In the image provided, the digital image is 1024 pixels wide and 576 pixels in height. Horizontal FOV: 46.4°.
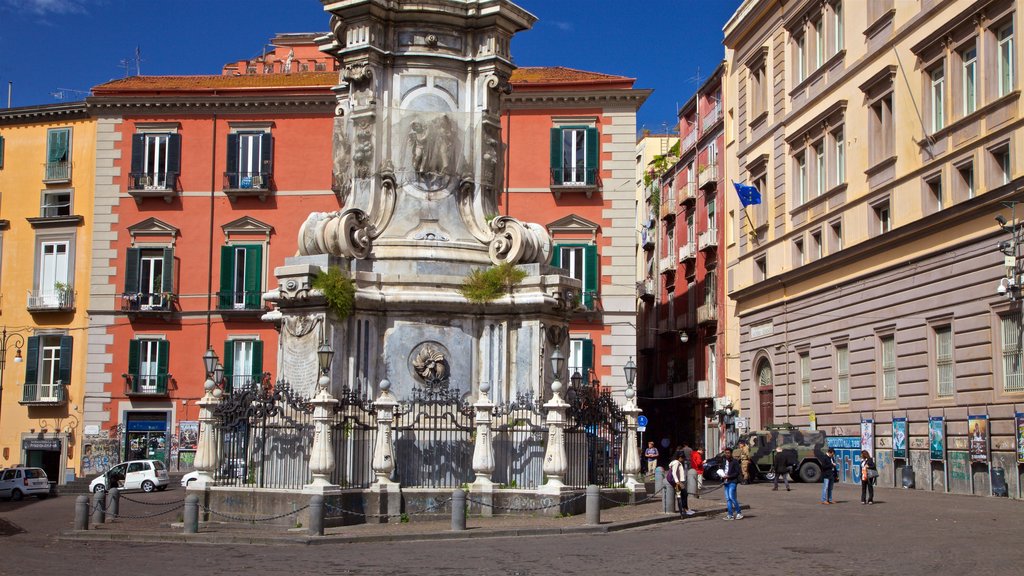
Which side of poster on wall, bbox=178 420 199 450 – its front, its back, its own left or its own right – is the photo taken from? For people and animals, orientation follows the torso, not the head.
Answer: front

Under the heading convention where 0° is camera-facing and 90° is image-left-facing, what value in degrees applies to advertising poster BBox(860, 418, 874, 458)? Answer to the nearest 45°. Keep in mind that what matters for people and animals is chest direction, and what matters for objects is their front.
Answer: approximately 45°

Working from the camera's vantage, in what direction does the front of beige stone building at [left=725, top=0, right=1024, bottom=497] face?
facing the viewer and to the left of the viewer

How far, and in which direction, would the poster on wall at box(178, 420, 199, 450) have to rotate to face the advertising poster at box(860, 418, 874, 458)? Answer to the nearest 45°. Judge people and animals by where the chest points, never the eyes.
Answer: approximately 45° to its left

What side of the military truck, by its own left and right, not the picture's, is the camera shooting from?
left

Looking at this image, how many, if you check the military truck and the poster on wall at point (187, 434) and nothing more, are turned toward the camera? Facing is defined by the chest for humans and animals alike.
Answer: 1

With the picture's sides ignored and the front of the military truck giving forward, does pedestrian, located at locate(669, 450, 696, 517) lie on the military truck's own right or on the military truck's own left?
on the military truck's own left

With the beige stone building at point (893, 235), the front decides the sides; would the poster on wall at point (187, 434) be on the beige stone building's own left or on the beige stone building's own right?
on the beige stone building's own right

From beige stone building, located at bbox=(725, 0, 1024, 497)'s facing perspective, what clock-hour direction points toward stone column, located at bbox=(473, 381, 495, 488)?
The stone column is roughly at 11 o'clock from the beige stone building.

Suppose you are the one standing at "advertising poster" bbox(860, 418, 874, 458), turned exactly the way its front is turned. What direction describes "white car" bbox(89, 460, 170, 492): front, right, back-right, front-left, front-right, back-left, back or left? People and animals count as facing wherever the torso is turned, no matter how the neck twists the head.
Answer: front-right

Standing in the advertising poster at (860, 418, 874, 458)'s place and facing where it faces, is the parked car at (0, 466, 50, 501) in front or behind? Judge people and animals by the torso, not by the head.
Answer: in front

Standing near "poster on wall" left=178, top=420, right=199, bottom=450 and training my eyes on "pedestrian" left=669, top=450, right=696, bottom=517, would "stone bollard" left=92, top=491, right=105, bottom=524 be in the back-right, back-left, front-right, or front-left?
front-right

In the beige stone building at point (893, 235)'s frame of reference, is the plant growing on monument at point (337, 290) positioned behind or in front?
in front

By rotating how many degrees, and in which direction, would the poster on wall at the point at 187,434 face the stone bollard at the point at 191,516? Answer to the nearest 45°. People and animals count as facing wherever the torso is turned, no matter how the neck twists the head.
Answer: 0° — it already faces it

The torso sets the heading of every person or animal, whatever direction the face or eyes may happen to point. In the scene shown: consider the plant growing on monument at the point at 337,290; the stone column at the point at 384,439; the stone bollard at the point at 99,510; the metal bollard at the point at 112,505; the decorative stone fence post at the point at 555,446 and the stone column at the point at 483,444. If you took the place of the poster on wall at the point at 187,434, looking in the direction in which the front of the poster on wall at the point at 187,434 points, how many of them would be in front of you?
6

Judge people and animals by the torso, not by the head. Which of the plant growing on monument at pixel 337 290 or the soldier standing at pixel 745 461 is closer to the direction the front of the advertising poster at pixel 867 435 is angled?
the plant growing on monument

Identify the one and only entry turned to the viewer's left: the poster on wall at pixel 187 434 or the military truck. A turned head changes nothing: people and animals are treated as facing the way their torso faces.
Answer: the military truck

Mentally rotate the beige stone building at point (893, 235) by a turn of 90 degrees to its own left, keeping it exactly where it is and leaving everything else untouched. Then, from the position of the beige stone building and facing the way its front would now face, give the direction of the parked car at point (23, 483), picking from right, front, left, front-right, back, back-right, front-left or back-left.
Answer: back-right
